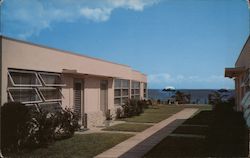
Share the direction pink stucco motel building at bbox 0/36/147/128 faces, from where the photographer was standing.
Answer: facing the viewer and to the right of the viewer

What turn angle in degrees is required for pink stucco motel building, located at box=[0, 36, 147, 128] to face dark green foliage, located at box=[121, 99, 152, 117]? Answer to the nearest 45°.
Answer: approximately 90° to its left

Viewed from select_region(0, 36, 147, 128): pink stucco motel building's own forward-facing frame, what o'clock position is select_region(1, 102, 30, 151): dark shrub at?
The dark shrub is roughly at 2 o'clock from the pink stucco motel building.
